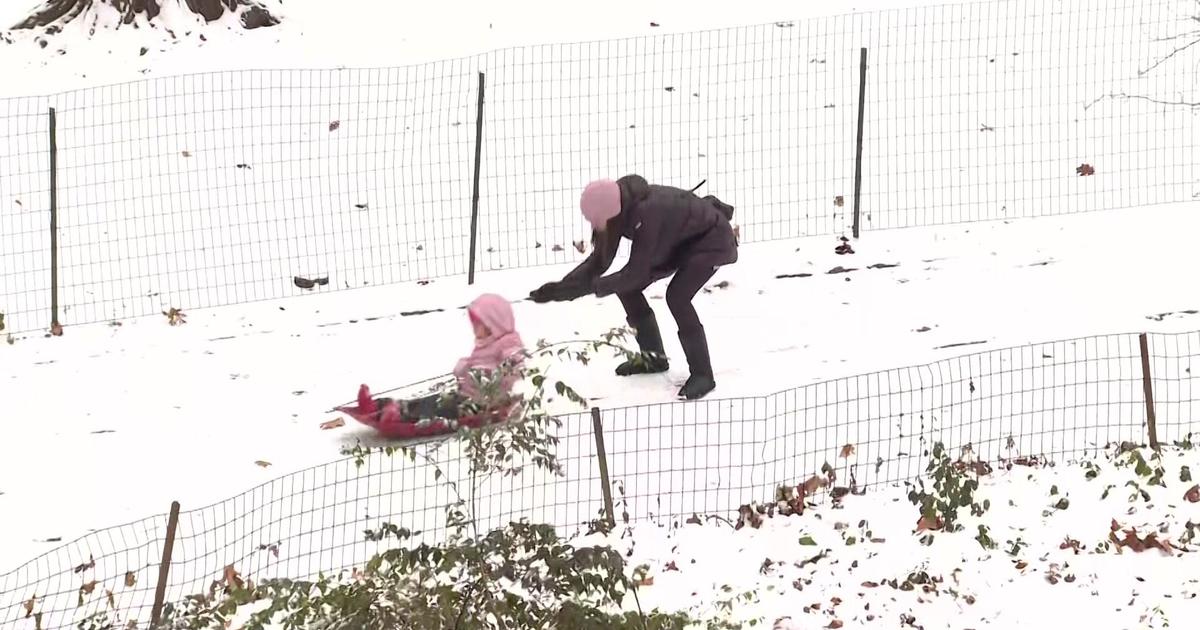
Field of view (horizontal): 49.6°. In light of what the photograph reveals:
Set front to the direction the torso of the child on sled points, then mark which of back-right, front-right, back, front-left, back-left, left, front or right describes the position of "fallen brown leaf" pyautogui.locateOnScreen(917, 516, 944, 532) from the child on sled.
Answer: back-left

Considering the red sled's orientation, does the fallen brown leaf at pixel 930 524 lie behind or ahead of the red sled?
behind

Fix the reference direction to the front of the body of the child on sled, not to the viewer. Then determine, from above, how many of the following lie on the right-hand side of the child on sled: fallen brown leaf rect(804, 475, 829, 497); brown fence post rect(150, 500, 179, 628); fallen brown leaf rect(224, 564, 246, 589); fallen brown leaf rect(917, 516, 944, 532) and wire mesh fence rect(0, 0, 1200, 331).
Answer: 1

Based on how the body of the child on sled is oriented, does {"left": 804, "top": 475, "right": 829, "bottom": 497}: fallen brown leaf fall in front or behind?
behind

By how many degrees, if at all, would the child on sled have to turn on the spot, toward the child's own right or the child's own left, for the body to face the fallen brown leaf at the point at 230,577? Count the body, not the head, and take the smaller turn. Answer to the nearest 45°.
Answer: approximately 45° to the child's own left

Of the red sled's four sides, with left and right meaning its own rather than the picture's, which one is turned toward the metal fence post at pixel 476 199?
right

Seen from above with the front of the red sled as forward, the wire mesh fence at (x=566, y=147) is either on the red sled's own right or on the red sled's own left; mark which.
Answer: on the red sled's own right

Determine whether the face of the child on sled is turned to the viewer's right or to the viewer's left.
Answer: to the viewer's left

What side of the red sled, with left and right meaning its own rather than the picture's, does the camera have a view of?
left

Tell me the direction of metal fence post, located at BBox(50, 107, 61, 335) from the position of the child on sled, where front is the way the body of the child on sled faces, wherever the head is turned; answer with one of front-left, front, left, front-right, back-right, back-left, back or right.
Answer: front-right

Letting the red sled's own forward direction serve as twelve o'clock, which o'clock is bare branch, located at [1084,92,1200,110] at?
The bare branch is roughly at 5 o'clock from the red sled.

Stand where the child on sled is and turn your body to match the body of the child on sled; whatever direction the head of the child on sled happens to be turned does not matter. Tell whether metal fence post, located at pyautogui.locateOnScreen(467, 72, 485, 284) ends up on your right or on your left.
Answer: on your right

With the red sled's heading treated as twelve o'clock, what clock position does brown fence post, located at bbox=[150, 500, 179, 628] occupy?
The brown fence post is roughly at 10 o'clock from the red sled.

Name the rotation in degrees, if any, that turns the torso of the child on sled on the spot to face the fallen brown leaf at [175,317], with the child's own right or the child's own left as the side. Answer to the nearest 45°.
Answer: approximately 45° to the child's own right

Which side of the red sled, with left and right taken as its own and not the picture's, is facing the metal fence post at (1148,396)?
back

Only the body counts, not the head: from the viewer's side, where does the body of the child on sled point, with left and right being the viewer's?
facing to the left of the viewer
